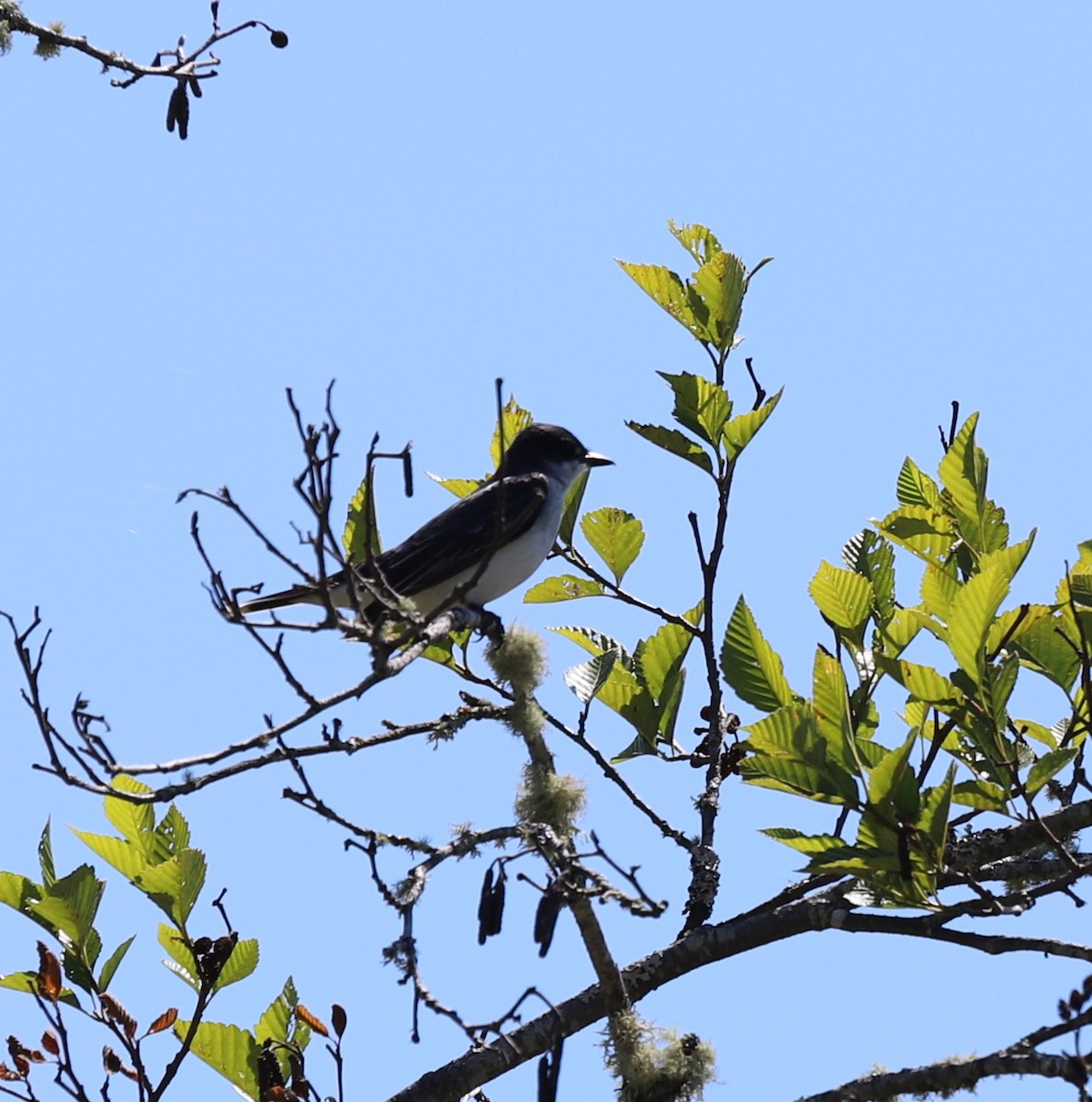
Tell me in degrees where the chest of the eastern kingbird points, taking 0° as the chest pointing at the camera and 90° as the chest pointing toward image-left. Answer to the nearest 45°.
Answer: approximately 270°
